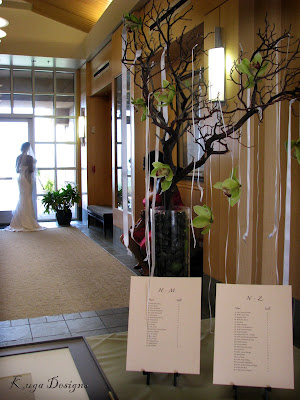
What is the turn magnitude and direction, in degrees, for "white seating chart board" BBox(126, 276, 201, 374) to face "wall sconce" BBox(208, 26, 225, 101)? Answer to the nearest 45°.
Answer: approximately 180°

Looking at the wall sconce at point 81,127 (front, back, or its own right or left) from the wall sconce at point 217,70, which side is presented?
left

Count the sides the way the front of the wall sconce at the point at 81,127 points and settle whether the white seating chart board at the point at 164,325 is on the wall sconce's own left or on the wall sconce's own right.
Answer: on the wall sconce's own left

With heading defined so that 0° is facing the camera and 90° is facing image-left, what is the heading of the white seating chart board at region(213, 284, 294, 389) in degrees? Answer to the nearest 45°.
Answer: approximately 0°
